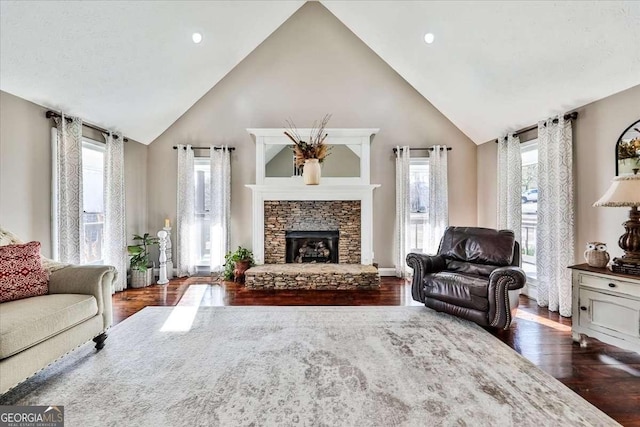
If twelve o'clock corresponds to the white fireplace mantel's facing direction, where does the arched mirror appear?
The arched mirror is roughly at 10 o'clock from the white fireplace mantel.

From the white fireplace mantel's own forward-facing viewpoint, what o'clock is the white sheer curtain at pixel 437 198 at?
The white sheer curtain is roughly at 9 o'clock from the white fireplace mantel.

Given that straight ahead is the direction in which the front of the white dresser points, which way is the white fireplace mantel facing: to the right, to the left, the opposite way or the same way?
to the left

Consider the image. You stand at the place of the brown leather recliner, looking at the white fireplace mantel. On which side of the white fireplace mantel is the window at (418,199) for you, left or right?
right

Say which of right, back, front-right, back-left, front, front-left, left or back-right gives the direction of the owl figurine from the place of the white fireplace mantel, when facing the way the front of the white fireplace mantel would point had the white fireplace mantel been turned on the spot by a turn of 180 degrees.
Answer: back-right

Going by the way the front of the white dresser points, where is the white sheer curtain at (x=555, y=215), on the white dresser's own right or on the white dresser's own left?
on the white dresser's own right

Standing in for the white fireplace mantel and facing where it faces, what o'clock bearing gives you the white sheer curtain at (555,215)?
The white sheer curtain is roughly at 10 o'clock from the white fireplace mantel.

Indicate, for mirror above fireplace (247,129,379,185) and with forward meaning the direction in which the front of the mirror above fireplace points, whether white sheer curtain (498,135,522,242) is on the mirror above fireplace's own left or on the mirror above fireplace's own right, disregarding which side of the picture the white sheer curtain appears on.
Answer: on the mirror above fireplace's own left

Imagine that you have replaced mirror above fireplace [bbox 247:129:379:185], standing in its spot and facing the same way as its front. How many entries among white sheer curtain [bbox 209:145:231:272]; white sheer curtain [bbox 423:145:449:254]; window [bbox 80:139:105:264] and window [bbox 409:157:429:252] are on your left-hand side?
2

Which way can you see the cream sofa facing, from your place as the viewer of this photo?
facing the viewer and to the right of the viewer

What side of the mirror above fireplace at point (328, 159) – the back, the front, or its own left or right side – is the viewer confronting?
front

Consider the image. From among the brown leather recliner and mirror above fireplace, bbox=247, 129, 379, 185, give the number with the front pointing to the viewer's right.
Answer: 0

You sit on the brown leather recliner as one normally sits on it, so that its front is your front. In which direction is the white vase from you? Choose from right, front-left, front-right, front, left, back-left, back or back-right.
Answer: front-right

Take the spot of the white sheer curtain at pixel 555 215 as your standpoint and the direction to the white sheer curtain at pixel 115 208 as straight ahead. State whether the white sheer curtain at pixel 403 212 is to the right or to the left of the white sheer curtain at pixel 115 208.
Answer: right

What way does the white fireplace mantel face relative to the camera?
toward the camera

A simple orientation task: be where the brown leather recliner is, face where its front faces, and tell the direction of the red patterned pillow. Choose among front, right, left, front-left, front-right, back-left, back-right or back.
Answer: front

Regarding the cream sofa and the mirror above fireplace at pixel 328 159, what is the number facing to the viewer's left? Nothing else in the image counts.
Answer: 0

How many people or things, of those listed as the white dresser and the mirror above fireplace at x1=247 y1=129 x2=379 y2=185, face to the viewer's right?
0

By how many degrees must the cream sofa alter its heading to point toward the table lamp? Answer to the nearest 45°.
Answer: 0° — it already faces it
